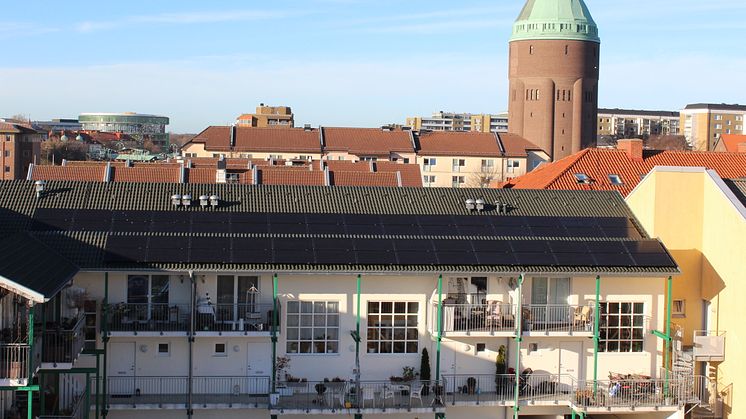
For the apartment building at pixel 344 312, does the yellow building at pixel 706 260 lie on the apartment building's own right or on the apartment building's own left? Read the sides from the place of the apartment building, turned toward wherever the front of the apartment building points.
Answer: on the apartment building's own left

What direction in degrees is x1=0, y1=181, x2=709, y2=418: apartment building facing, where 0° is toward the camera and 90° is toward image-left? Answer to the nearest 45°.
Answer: approximately 0°
